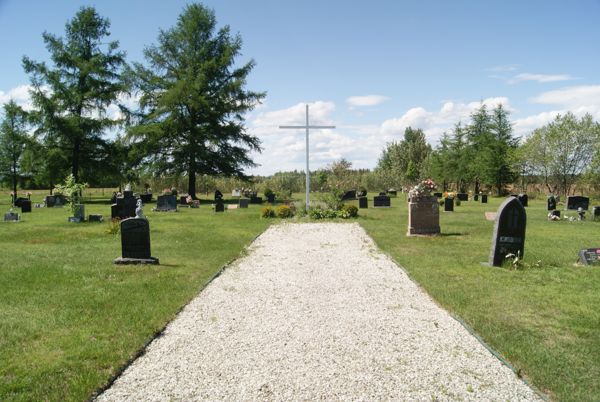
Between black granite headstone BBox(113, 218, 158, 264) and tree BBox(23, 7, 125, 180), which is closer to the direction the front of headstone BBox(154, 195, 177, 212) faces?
the black granite headstone

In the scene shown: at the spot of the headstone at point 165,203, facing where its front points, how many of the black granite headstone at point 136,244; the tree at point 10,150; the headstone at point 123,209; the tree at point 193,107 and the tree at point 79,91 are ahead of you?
2

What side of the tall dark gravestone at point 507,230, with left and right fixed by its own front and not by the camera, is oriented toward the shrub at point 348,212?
back

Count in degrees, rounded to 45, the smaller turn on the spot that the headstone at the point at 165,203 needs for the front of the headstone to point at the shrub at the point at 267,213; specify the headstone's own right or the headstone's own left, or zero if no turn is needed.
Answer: approximately 45° to the headstone's own left

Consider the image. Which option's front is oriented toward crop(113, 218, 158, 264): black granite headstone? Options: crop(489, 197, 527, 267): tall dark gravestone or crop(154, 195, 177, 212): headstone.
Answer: the headstone

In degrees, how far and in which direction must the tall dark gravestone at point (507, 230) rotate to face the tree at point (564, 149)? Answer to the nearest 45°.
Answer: approximately 135° to its left

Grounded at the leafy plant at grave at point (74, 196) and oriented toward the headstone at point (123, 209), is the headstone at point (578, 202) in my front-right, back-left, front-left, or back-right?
front-left

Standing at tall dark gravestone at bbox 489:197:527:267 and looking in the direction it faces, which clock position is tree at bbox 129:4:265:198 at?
The tree is roughly at 6 o'clock from the tall dark gravestone.

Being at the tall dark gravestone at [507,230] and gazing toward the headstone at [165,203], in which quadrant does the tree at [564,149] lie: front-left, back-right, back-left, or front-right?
front-right

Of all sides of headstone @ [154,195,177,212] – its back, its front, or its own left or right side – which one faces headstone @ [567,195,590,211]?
left

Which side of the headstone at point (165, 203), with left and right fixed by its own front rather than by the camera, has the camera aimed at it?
front

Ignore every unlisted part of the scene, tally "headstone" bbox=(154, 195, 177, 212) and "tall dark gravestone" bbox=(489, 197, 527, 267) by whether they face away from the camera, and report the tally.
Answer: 0

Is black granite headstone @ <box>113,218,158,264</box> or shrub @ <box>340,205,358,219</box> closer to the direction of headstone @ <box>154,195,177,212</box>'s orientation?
the black granite headstone

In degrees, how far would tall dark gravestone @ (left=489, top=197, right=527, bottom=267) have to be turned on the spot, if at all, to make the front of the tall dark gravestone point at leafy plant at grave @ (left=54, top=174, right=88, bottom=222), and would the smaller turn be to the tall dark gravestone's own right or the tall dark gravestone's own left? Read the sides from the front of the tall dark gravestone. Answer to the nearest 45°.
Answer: approximately 135° to the tall dark gravestone's own right

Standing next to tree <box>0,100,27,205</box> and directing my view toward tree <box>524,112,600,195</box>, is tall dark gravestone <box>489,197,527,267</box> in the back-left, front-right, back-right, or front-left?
front-right
